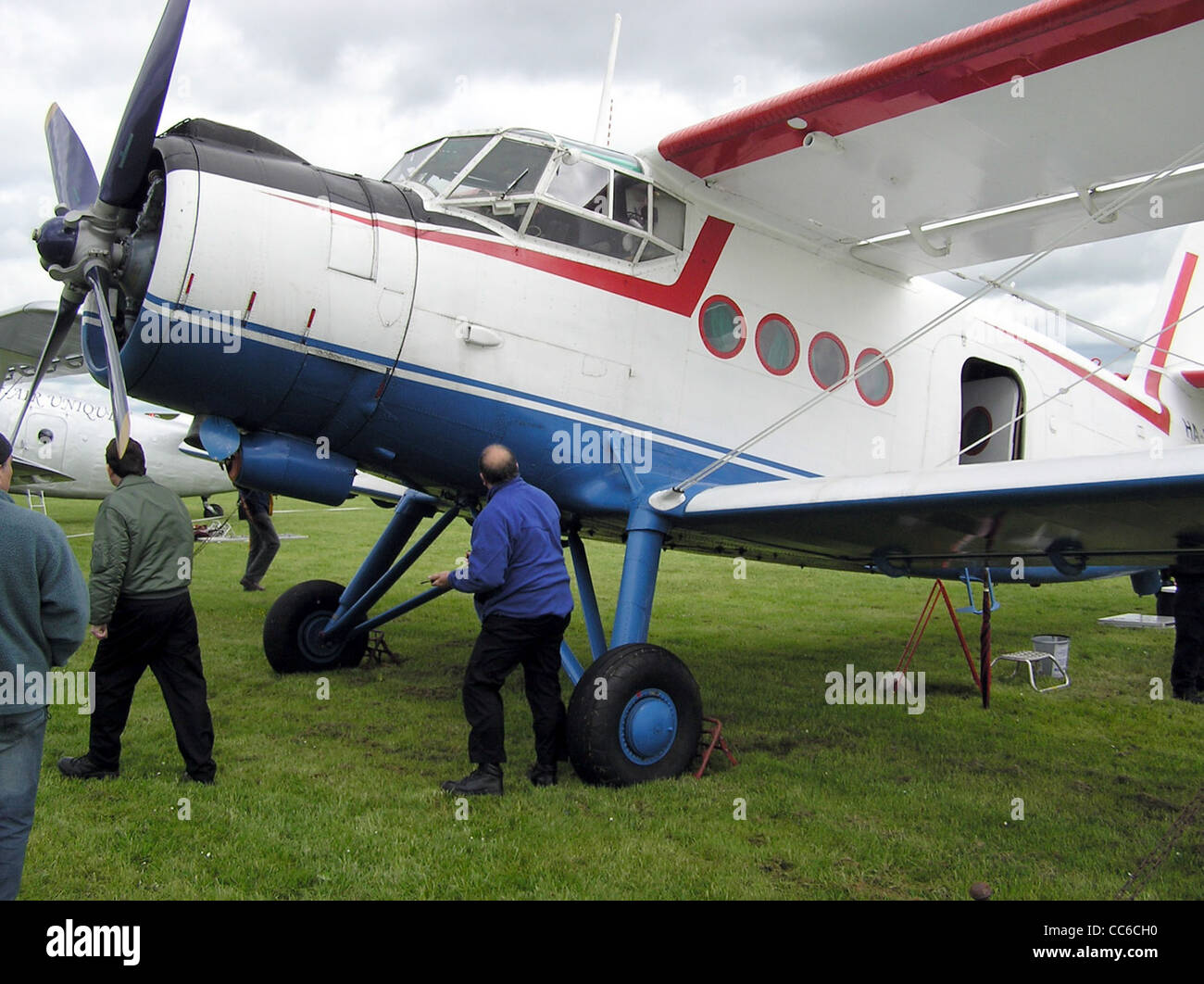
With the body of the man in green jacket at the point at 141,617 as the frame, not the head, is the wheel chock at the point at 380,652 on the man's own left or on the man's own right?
on the man's own right

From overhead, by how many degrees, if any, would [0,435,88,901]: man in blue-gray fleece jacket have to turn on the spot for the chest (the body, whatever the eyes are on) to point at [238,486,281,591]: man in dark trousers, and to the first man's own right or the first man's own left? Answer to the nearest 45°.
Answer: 0° — they already face them

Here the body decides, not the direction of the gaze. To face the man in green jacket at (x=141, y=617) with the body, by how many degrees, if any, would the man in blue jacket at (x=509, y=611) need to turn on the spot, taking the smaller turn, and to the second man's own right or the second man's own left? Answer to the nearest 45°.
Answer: approximately 45° to the second man's own left

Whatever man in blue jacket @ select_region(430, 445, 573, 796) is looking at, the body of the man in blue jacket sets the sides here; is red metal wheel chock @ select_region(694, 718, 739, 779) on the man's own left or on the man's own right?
on the man's own right

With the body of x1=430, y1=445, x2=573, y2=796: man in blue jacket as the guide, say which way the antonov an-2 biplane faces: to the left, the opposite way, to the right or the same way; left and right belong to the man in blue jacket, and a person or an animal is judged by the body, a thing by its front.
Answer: to the left

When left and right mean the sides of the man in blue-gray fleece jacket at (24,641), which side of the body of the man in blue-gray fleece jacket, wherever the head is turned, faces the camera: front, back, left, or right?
back

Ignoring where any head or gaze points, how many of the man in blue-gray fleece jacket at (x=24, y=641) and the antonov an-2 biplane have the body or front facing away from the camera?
1

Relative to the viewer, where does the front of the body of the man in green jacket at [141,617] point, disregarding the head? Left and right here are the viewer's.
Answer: facing away from the viewer and to the left of the viewer

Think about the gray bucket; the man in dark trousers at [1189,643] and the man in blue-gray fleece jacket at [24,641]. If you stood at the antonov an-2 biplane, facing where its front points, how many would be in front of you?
1

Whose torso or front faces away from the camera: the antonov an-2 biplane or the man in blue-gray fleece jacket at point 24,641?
the man in blue-gray fleece jacket

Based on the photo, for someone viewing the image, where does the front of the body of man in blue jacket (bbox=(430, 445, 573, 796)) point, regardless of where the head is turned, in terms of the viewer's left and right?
facing away from the viewer and to the left of the viewer

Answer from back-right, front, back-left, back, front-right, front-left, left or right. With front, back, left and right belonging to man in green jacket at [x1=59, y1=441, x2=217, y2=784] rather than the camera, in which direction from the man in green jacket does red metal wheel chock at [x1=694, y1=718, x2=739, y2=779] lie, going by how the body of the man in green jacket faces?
back-right
